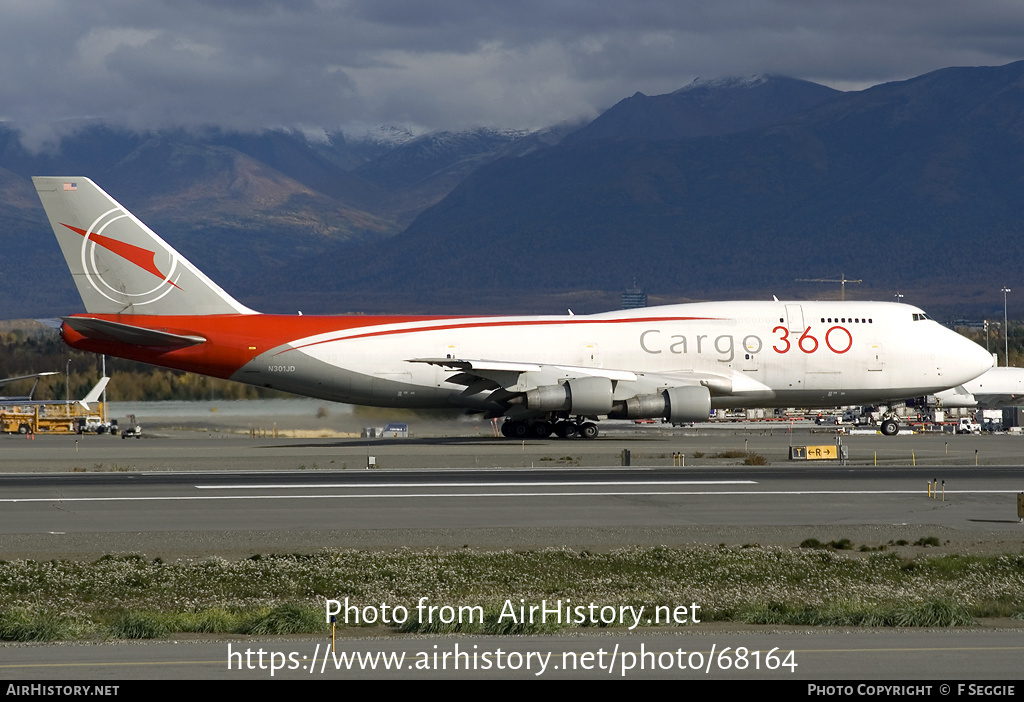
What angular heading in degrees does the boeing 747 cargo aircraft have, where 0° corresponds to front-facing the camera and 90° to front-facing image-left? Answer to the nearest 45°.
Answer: approximately 270°
